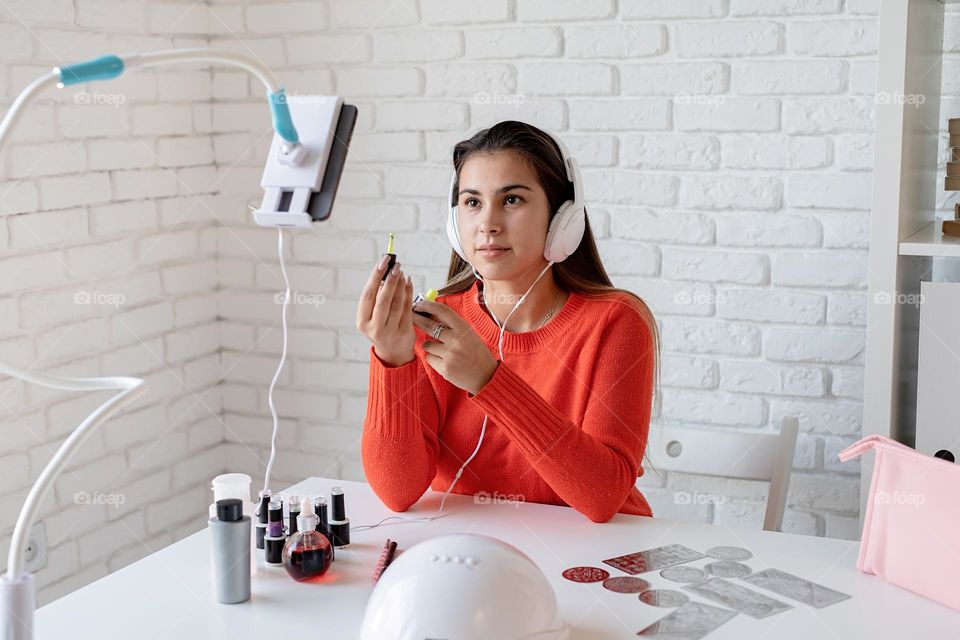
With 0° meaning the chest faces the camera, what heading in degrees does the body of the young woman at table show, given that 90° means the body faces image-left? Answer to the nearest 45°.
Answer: approximately 45°

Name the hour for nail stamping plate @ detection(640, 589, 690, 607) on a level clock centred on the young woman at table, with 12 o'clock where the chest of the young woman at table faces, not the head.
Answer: The nail stamping plate is roughly at 10 o'clock from the young woman at table.

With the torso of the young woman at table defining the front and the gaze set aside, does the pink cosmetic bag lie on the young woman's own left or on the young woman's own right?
on the young woman's own left

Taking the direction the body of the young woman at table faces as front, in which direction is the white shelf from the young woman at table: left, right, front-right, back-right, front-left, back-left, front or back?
back-left

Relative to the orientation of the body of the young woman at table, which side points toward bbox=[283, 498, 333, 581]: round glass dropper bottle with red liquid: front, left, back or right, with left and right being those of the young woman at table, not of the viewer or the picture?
front
